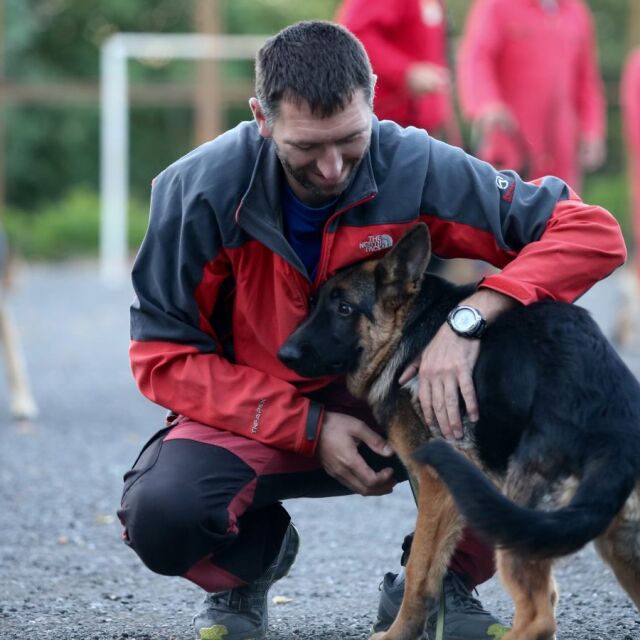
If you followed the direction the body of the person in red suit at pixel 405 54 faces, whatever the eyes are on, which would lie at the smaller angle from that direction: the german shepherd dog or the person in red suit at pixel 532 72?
the german shepherd dog

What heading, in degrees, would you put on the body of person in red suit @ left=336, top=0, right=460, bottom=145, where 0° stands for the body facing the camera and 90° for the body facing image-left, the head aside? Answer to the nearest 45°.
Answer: approximately 315°

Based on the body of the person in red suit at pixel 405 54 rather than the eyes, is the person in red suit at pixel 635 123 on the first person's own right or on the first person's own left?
on the first person's own left

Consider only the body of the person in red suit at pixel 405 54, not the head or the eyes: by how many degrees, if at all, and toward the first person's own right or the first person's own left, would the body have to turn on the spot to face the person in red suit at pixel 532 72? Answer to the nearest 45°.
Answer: approximately 90° to the first person's own left

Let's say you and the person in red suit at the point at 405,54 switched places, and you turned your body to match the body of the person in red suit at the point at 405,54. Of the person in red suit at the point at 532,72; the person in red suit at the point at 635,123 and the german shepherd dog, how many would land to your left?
2

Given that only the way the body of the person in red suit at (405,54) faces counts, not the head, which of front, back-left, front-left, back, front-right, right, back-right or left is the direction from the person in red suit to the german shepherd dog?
front-right
